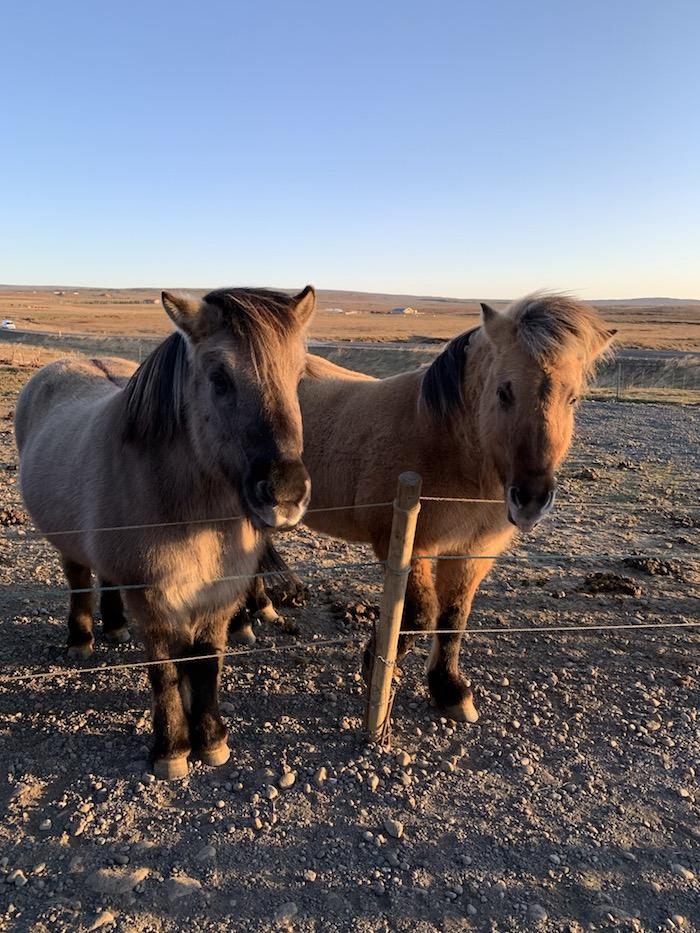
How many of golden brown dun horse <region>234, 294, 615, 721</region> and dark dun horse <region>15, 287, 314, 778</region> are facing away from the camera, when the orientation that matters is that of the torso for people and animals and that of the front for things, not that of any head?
0

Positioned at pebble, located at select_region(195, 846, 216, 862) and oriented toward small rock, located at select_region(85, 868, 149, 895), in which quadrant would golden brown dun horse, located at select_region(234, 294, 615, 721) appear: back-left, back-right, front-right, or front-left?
back-right

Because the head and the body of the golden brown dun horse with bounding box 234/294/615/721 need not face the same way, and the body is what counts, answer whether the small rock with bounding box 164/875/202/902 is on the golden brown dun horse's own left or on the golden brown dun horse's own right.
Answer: on the golden brown dun horse's own right

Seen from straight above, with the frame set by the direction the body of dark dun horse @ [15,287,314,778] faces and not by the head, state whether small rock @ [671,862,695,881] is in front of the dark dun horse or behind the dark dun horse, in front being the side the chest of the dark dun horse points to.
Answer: in front

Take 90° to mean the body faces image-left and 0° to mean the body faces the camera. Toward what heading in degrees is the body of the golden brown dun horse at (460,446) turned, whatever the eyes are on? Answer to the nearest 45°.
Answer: approximately 315°

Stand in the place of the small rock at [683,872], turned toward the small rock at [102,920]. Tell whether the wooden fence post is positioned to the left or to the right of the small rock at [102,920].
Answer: right

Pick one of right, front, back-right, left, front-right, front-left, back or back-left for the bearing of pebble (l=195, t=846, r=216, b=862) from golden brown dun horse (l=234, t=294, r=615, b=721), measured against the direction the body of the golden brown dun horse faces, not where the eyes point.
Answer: right
